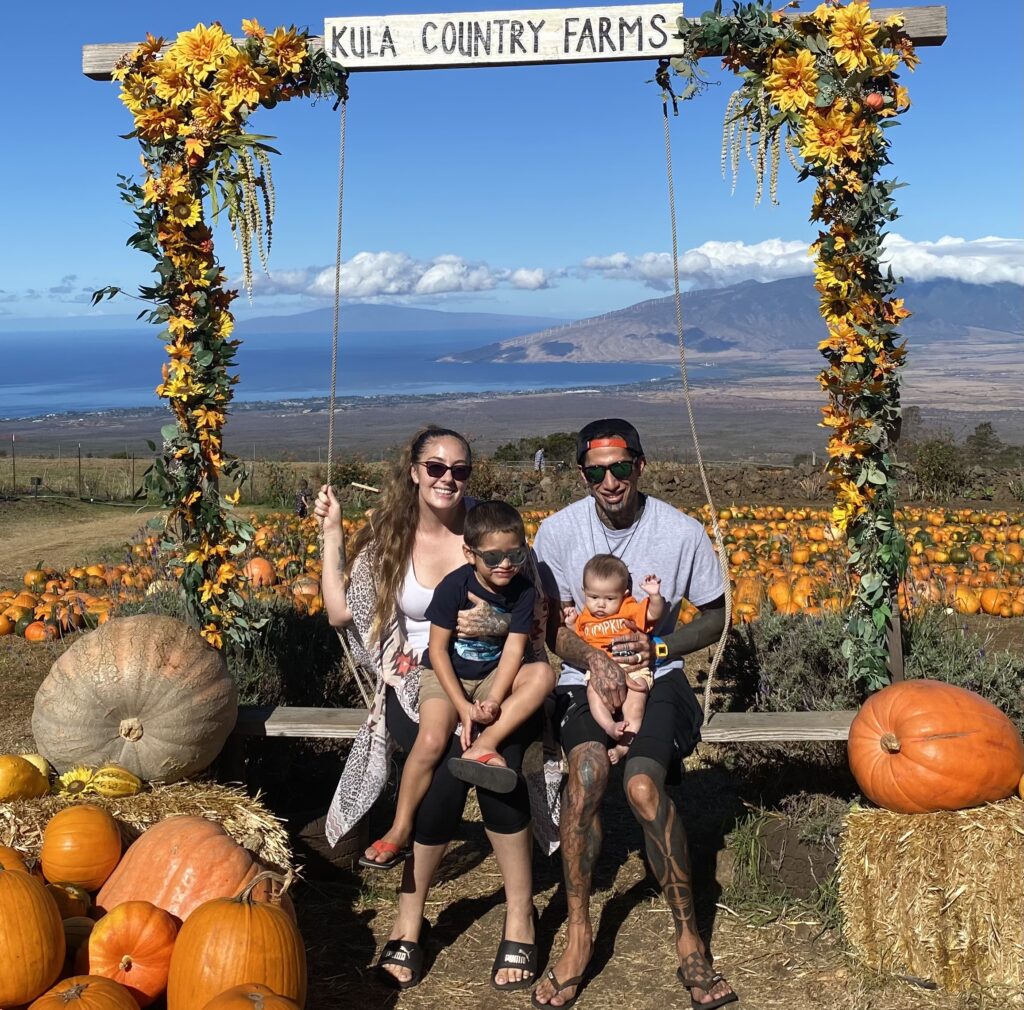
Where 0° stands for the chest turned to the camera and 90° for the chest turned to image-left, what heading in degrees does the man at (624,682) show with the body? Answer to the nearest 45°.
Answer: approximately 0°

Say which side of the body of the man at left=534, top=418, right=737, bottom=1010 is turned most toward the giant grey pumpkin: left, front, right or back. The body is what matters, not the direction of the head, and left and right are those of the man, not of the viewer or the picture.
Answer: right
